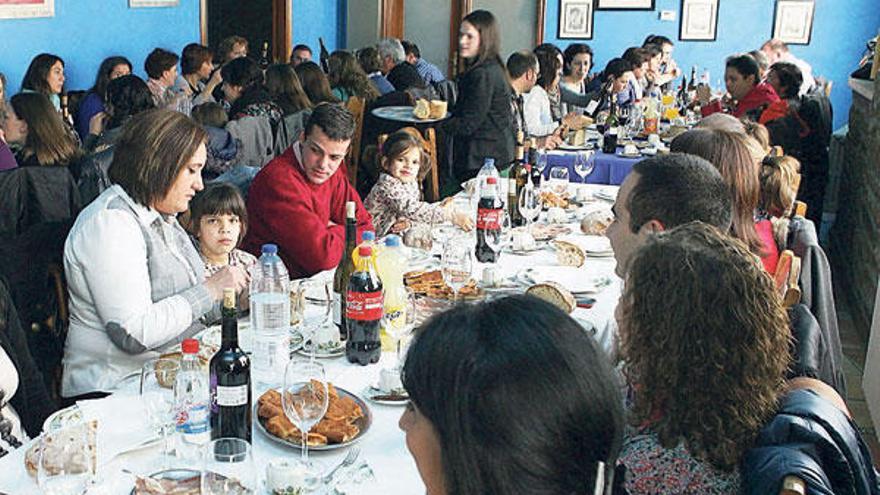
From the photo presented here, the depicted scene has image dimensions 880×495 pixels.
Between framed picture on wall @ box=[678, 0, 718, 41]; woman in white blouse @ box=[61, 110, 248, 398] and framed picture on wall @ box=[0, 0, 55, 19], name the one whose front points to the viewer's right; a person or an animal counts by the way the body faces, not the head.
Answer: the woman in white blouse

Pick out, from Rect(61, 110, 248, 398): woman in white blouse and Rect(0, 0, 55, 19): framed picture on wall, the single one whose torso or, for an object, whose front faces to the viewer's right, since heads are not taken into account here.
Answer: the woman in white blouse

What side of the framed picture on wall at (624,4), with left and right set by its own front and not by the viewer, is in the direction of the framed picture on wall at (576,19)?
right

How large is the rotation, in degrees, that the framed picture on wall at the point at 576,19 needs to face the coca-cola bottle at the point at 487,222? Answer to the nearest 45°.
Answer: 0° — it already faces it

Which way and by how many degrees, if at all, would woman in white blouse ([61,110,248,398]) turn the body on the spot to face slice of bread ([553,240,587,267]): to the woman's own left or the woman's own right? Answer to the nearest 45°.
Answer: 0° — they already face it
